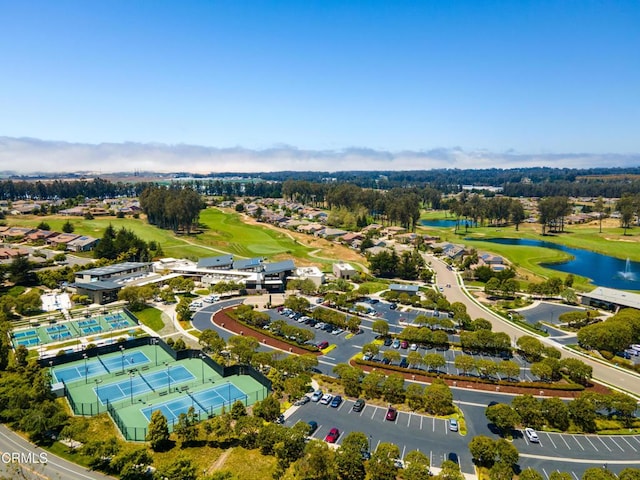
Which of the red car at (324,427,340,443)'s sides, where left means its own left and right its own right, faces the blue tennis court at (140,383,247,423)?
right

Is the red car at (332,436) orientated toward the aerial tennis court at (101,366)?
no

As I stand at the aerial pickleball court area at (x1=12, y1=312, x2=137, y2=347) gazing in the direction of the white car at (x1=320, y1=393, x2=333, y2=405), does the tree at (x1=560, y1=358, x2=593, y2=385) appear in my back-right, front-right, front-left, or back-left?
front-left

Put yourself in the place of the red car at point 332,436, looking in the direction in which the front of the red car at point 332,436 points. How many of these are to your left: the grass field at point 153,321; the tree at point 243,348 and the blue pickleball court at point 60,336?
0

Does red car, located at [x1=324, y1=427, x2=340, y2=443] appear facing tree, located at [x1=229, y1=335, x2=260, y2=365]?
no

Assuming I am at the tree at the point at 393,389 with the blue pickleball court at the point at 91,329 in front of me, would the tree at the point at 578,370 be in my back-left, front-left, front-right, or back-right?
back-right

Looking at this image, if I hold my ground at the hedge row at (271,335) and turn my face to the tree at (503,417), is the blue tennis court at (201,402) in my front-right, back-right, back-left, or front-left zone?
front-right

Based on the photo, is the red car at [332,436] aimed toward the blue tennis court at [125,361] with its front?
no

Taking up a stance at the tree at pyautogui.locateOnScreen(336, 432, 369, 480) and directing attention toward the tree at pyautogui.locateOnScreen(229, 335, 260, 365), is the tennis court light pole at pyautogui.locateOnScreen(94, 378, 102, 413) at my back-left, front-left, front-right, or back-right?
front-left

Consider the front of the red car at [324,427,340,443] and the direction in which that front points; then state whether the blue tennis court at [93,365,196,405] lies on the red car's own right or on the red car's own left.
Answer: on the red car's own right

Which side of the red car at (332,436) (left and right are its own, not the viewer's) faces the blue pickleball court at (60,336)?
right

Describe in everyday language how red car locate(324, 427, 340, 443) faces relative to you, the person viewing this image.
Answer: facing the viewer and to the left of the viewer

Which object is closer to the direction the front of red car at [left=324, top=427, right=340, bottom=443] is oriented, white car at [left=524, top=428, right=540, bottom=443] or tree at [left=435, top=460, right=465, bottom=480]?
the tree
